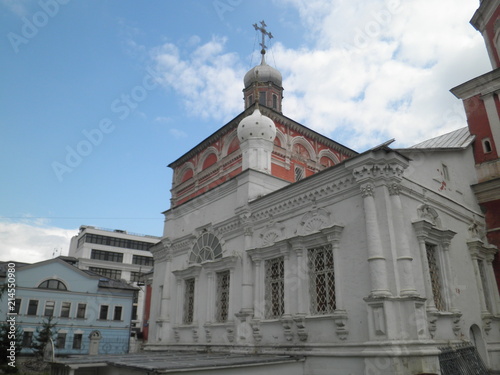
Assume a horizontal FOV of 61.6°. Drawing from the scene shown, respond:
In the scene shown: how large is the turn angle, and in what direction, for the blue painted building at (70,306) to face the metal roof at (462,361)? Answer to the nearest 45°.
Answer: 0° — it already faces it

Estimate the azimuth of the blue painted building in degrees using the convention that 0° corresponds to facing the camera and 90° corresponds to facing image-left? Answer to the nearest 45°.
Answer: approximately 0°

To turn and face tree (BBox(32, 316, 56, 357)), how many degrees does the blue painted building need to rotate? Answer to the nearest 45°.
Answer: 0° — it already faces it

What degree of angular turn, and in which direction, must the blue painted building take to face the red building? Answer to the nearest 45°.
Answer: approximately 45° to its left
